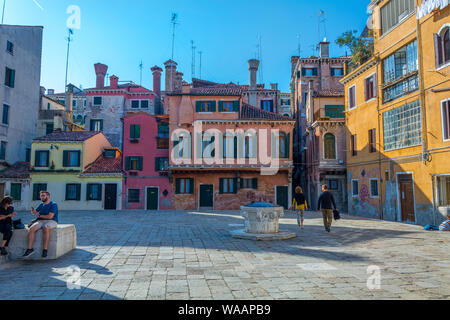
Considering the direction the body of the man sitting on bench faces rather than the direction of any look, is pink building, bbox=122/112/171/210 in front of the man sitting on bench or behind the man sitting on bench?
behind

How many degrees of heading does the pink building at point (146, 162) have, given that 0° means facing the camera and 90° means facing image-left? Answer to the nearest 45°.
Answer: approximately 0°

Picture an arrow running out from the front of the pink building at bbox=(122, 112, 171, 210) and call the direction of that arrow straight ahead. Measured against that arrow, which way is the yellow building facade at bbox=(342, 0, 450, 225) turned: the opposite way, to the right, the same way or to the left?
to the right

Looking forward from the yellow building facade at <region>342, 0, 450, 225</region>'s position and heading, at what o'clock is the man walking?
The man walking is roughly at 11 o'clock from the yellow building facade.

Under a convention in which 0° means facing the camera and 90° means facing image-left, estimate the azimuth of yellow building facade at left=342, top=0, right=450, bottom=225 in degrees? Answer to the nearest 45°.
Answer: approximately 45°
